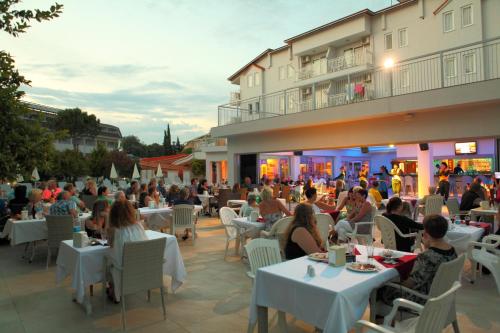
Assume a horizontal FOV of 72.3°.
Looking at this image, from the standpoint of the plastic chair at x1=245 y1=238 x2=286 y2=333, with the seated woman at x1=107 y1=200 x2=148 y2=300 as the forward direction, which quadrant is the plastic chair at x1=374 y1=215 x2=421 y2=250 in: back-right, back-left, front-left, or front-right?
back-right

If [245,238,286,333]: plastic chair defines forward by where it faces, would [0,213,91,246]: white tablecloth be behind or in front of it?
behind

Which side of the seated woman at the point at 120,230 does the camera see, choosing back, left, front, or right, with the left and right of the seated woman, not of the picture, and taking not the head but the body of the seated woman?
back

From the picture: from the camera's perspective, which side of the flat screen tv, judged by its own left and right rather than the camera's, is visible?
front

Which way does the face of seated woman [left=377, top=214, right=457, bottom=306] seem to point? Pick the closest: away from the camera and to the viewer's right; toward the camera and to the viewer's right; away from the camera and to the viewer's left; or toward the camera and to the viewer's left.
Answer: away from the camera and to the viewer's left

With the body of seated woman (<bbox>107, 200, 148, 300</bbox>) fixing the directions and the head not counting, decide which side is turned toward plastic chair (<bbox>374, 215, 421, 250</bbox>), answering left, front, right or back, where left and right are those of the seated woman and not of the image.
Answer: right

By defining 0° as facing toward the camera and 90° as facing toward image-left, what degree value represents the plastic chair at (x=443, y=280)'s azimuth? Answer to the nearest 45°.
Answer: approximately 135°

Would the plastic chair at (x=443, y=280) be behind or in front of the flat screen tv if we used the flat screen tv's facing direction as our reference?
in front

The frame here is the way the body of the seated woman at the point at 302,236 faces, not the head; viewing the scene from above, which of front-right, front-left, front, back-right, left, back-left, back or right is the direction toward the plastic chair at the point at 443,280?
right

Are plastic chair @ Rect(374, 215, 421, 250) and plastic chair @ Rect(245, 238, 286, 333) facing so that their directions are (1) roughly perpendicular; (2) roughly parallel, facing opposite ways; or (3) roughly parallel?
roughly perpendicular

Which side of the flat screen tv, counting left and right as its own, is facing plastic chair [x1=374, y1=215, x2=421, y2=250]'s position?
front
